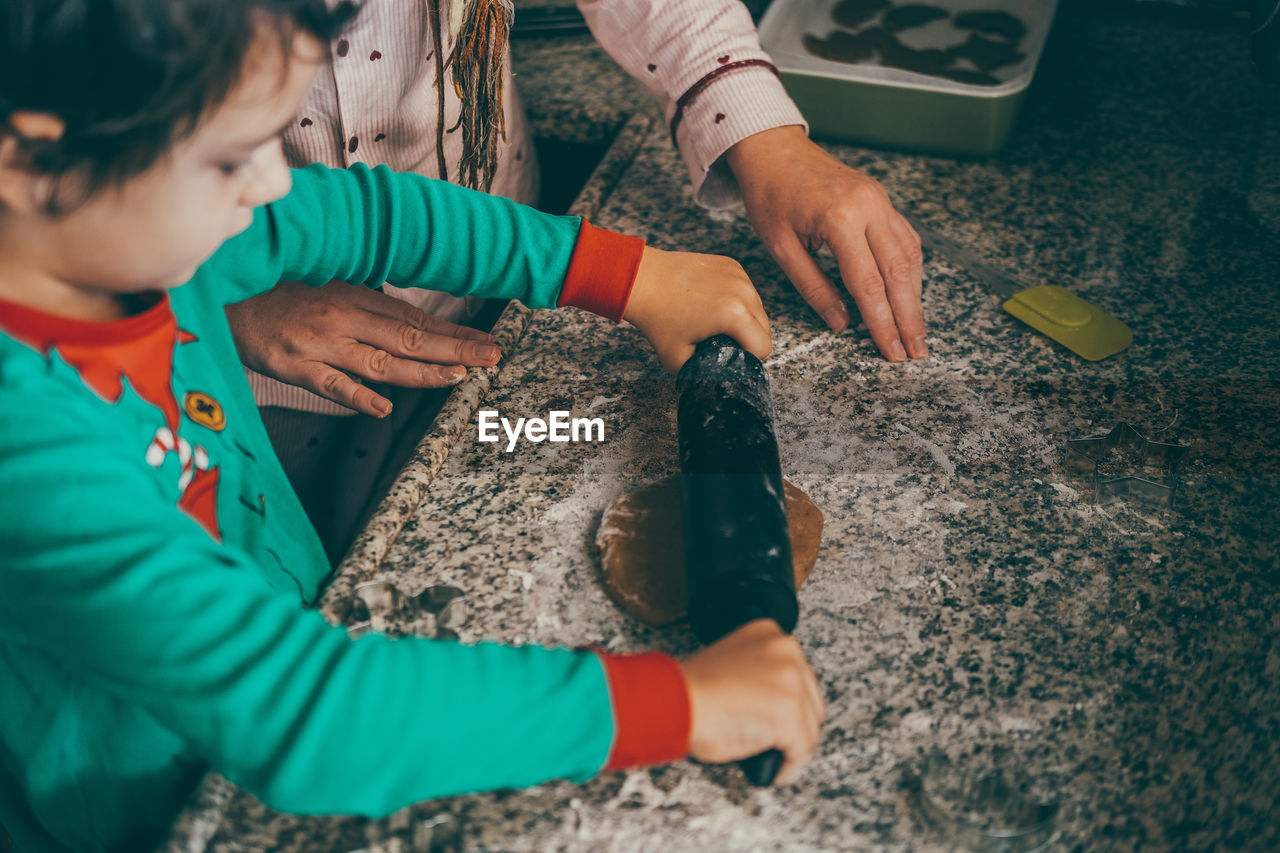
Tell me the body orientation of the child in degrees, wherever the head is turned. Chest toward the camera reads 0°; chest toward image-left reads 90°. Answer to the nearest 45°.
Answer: approximately 270°

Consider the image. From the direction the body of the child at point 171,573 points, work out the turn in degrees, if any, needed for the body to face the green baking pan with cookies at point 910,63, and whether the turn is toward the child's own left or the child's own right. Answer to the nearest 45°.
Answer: approximately 45° to the child's own left

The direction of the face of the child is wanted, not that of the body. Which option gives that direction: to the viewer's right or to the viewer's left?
to the viewer's right
